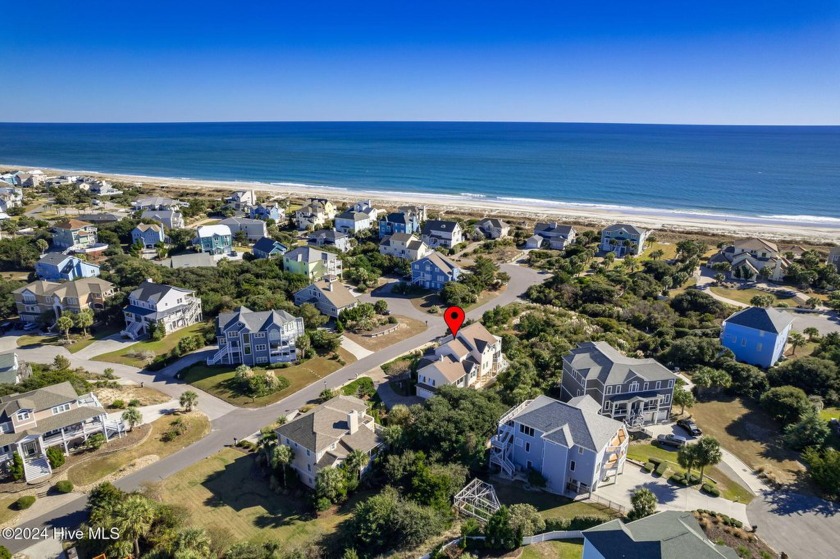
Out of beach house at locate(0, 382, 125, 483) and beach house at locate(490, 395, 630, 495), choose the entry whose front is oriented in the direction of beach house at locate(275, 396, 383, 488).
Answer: beach house at locate(0, 382, 125, 483)

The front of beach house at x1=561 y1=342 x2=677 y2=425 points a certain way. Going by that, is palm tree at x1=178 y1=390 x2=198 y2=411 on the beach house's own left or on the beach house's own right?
on the beach house's own right

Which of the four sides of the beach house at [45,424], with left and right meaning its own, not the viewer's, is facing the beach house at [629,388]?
left

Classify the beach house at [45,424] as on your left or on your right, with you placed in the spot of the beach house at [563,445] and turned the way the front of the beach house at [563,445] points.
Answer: on your right

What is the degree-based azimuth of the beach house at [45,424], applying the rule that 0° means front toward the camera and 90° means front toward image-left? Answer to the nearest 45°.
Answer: approximately 315°

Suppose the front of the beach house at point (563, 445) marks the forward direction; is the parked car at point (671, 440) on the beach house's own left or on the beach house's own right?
on the beach house's own left

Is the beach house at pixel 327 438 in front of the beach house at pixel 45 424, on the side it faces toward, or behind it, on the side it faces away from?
in front

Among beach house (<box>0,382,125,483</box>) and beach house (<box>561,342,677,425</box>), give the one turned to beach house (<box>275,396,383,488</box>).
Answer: beach house (<box>0,382,125,483</box>)

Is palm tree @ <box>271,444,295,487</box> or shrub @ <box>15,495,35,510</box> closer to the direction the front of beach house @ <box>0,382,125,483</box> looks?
the palm tree

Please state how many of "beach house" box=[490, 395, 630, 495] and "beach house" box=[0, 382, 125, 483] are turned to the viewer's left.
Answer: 0

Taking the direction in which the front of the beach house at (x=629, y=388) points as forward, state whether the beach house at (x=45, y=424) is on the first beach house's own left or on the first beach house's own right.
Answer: on the first beach house's own right

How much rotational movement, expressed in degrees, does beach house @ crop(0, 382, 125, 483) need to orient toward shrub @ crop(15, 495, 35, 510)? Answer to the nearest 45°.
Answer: approximately 45° to its right
